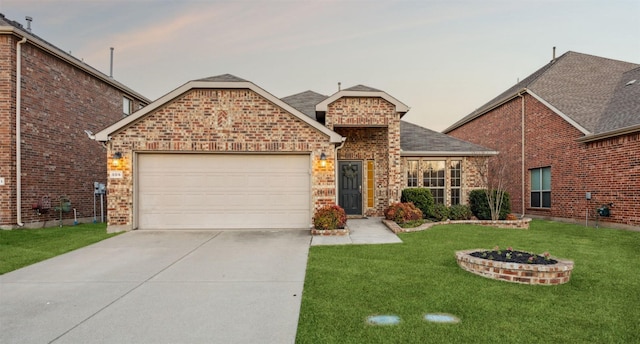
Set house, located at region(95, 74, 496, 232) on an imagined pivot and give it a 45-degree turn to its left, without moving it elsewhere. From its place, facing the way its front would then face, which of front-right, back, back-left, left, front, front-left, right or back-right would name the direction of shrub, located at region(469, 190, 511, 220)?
front-left

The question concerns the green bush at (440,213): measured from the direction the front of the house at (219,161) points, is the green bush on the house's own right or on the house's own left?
on the house's own left

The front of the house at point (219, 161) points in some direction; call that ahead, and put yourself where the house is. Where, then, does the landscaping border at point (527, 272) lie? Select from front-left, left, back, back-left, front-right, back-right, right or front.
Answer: front-left

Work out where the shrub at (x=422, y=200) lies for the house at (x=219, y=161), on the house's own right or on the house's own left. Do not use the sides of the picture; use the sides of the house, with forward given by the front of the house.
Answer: on the house's own left

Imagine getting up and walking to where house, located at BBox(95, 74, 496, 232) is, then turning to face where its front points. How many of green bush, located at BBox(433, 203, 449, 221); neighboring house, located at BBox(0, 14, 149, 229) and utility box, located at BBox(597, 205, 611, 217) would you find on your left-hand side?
2

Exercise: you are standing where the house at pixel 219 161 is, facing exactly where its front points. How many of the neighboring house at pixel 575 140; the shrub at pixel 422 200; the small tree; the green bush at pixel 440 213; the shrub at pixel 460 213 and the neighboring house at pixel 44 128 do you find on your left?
5

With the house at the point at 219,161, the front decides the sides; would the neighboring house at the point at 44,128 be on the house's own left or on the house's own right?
on the house's own right

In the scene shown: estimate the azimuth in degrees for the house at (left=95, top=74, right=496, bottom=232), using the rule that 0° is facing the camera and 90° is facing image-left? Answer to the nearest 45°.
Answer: approximately 0°

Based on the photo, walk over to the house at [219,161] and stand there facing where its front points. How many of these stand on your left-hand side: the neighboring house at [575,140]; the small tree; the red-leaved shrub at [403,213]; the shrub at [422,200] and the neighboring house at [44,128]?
4

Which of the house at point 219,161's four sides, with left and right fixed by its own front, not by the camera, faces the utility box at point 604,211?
left

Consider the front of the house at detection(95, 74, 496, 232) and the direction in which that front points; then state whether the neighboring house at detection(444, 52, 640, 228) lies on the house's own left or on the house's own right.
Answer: on the house's own left

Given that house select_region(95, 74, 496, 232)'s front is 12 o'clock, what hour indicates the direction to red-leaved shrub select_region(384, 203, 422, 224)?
The red-leaved shrub is roughly at 11 o'clock from the house.
